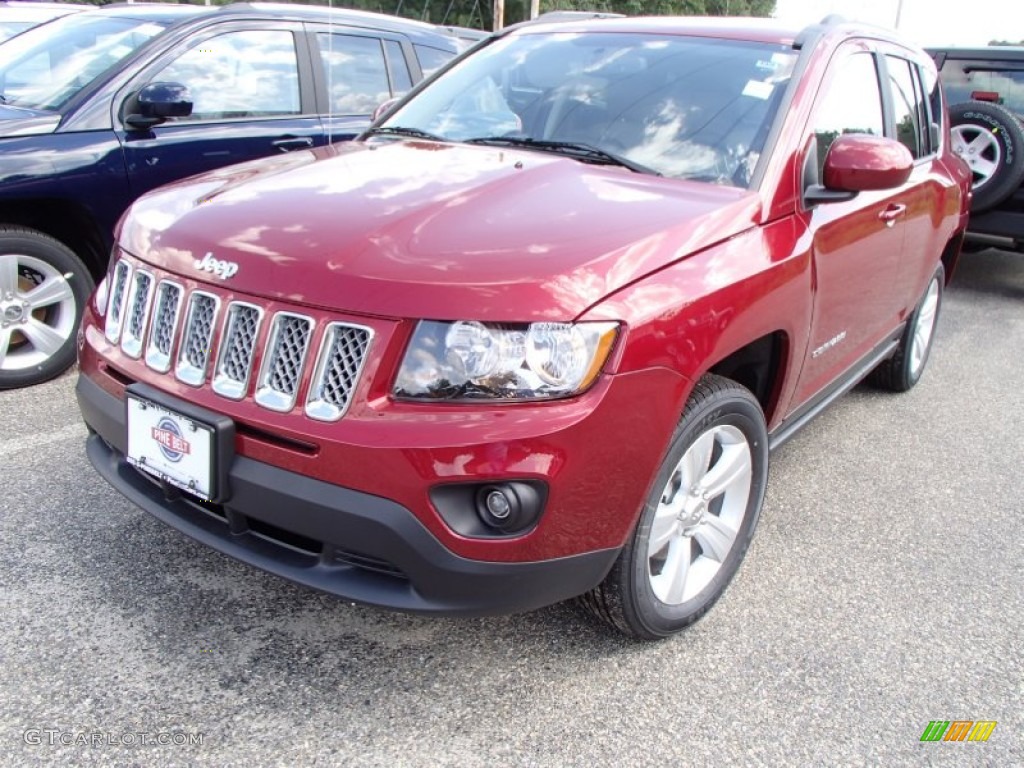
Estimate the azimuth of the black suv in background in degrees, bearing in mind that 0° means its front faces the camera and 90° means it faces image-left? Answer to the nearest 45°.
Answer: approximately 225°

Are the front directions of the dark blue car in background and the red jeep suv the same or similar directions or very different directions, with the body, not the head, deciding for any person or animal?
same or similar directions

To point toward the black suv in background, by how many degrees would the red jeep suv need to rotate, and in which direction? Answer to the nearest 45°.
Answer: approximately 180°

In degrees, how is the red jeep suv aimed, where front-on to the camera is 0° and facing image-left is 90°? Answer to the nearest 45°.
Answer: approximately 45°

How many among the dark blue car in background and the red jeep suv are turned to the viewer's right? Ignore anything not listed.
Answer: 0

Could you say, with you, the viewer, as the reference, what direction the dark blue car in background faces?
facing the viewer and to the left of the viewer

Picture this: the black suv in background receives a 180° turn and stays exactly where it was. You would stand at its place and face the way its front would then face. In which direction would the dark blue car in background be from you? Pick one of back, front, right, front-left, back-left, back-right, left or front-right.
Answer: front

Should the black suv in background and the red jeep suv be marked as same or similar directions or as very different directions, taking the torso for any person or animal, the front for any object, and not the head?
very different directions
